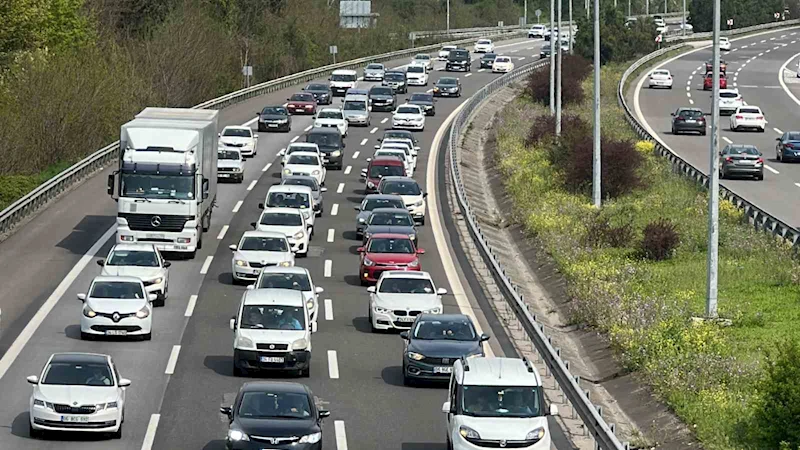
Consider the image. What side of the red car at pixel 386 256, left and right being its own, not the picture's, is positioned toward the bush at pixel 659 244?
left

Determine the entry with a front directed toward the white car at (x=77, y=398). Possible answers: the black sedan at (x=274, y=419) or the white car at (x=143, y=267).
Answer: the white car at (x=143, y=267)

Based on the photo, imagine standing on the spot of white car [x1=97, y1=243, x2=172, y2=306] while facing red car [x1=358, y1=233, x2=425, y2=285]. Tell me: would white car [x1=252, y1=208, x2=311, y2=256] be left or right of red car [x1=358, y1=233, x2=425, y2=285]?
left

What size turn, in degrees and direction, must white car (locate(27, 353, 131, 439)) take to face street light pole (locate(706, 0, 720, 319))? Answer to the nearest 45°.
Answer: approximately 135° to its left

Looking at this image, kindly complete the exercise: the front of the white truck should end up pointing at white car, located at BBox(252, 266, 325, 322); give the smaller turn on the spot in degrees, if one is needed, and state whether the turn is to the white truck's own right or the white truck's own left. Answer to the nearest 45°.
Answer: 0° — it already faces it

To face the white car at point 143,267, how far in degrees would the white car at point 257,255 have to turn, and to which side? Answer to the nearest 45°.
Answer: approximately 45° to its right

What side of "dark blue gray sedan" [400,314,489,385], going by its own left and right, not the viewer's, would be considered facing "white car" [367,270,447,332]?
back

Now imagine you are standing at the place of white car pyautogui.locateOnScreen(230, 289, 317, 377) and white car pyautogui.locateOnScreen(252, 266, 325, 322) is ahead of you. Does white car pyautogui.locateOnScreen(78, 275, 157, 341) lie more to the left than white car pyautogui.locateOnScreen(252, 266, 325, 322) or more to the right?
left

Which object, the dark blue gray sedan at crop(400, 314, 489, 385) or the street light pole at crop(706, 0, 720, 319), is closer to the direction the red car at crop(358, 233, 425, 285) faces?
the dark blue gray sedan

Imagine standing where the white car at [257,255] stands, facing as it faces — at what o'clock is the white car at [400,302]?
the white car at [400,302] is roughly at 11 o'clock from the white car at [257,255].

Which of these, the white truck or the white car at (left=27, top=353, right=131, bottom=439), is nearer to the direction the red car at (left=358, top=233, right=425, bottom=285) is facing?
the white car

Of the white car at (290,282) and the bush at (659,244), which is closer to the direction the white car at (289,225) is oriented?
the white car

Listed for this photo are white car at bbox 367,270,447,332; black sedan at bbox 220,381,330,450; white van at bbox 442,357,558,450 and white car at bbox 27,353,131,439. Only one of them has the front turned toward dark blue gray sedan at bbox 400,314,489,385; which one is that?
white car at bbox 367,270,447,332

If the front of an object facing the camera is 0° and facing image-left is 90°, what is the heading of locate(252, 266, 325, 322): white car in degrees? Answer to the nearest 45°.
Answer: approximately 0°

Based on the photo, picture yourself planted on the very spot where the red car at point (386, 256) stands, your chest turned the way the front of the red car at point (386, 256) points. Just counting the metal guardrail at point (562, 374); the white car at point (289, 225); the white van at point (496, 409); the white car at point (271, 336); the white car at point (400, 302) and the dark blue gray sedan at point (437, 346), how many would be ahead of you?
5
